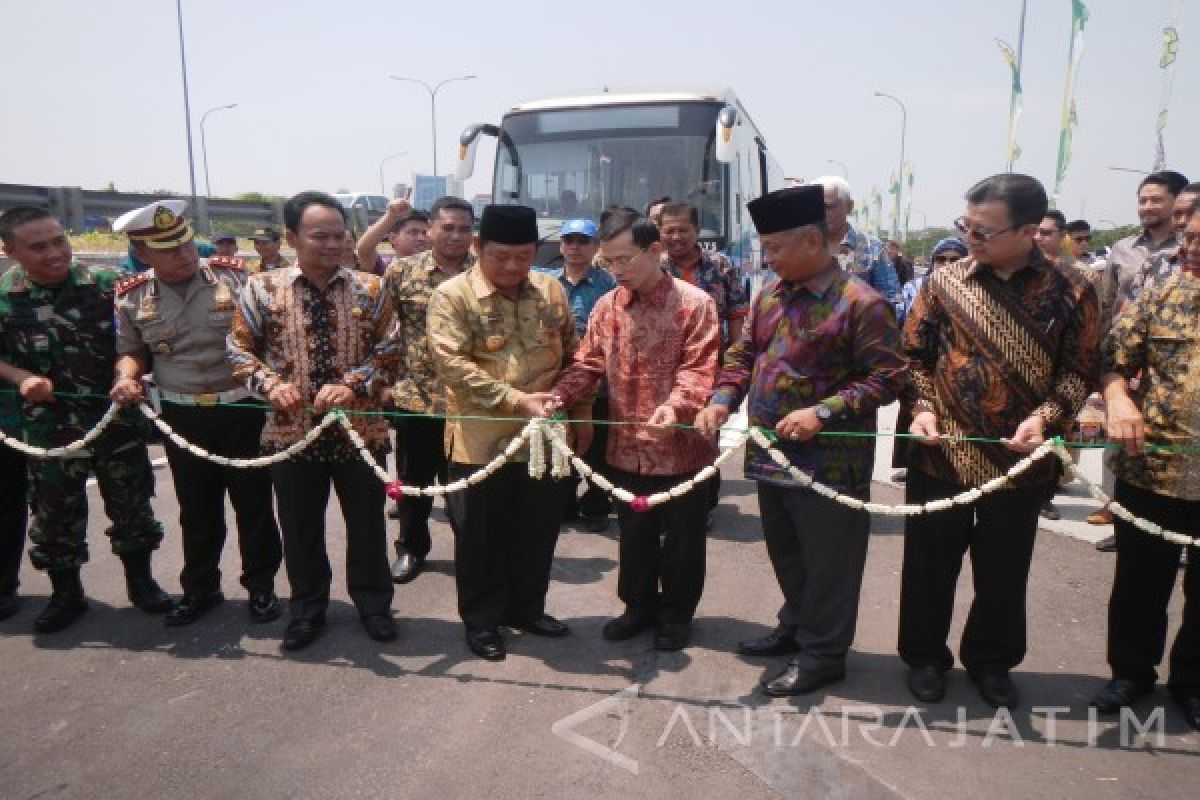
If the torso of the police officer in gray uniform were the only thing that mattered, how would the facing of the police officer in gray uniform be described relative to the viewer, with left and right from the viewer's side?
facing the viewer

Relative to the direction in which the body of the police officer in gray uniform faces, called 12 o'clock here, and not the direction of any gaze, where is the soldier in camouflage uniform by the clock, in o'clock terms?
The soldier in camouflage uniform is roughly at 4 o'clock from the police officer in gray uniform.

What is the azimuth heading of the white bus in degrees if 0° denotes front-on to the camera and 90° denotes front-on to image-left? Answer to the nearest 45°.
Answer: approximately 0°

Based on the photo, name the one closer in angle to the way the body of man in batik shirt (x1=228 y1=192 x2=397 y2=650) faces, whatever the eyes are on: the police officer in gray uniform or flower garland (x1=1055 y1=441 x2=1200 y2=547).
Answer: the flower garland

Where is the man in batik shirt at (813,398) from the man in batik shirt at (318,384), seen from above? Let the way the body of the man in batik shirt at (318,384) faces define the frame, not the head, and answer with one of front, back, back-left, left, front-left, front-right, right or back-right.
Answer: front-left

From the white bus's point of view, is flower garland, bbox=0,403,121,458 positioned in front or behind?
in front

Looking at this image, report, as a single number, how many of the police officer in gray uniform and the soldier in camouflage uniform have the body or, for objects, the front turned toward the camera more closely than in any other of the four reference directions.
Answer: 2

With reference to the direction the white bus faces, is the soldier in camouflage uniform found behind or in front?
in front

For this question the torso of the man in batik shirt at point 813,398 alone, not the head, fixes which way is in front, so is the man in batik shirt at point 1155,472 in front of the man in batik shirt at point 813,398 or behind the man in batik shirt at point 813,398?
behind

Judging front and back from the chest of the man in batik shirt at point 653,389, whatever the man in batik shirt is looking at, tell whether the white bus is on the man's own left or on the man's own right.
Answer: on the man's own right

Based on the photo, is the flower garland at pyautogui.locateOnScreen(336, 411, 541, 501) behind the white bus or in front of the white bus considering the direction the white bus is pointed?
in front

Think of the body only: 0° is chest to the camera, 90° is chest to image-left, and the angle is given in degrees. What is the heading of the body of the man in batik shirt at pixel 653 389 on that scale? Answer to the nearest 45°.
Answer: approximately 45°

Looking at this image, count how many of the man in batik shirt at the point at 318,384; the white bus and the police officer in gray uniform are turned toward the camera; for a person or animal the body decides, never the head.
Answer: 3

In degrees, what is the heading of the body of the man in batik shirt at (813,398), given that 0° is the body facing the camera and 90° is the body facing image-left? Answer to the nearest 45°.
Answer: approximately 45°
